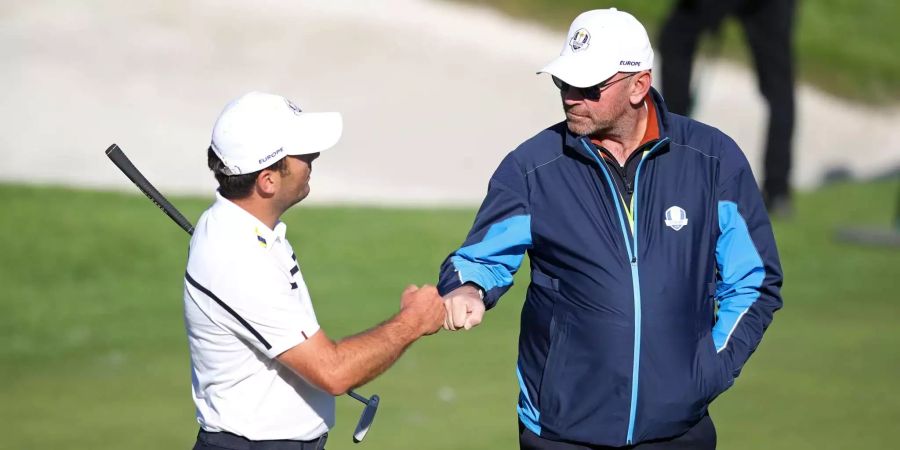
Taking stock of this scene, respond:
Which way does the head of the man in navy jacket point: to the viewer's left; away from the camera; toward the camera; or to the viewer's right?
to the viewer's left

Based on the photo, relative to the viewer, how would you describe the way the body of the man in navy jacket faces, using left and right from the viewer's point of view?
facing the viewer

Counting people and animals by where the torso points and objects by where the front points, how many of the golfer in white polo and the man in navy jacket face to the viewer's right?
1

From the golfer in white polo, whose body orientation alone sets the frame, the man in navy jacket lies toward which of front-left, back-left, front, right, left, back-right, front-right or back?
front

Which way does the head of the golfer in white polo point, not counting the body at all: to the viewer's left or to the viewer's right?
to the viewer's right

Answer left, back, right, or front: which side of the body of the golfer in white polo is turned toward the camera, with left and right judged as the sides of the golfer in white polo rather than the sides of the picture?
right

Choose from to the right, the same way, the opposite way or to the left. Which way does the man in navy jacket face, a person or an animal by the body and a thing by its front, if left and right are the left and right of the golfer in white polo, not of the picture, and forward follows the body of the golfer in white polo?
to the right

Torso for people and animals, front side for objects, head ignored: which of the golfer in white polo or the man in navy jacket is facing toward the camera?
the man in navy jacket

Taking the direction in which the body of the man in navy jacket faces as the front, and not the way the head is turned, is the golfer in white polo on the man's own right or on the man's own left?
on the man's own right
